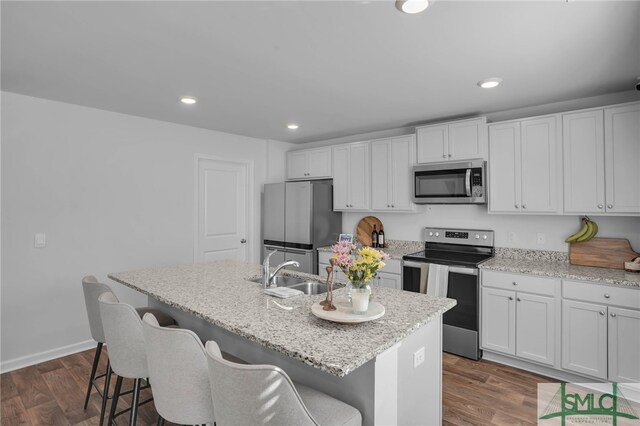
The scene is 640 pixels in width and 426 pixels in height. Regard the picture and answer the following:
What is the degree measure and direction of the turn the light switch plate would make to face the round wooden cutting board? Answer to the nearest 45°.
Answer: approximately 90° to its left

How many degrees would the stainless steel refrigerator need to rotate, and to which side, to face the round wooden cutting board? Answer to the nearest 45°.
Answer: approximately 135° to its left

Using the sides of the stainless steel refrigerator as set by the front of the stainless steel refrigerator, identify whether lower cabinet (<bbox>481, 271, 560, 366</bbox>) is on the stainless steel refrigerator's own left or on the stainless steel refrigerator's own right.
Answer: on the stainless steel refrigerator's own left

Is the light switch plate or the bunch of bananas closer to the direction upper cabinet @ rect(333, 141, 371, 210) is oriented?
the light switch plate

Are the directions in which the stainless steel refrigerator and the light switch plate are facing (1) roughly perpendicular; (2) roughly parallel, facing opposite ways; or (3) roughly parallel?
roughly perpendicular

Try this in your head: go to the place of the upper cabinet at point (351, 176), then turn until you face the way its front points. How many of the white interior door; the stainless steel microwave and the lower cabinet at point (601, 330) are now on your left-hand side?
2

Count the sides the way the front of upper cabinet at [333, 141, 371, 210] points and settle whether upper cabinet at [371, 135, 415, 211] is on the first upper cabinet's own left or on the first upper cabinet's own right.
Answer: on the first upper cabinet's own left

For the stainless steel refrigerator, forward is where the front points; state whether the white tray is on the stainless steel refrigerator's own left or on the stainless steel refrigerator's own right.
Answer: on the stainless steel refrigerator's own left

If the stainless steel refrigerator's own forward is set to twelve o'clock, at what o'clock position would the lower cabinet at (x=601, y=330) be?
The lower cabinet is roughly at 9 o'clock from the stainless steel refrigerator.

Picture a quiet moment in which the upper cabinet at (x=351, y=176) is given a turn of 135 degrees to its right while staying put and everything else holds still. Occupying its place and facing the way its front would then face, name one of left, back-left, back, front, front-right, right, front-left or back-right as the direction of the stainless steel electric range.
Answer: back-right

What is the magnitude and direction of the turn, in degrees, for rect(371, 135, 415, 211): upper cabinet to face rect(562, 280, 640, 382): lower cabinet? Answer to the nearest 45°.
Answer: approximately 90° to its left
